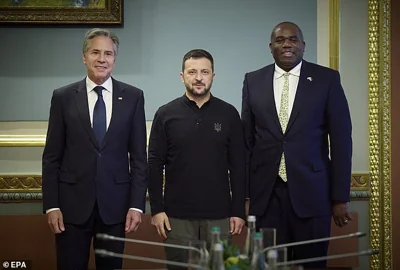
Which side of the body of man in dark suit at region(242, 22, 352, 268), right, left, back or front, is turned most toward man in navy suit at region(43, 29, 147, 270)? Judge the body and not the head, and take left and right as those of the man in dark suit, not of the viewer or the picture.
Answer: right

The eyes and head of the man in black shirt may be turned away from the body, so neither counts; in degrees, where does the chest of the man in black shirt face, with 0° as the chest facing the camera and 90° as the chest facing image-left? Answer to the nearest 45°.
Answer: approximately 0°

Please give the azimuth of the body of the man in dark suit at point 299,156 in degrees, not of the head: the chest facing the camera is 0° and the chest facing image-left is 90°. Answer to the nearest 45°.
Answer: approximately 0°

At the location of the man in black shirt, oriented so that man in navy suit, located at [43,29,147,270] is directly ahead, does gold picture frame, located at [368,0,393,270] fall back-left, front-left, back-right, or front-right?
back-right

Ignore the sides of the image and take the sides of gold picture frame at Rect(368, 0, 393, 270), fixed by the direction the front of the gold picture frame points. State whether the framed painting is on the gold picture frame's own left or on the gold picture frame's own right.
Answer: on the gold picture frame's own right
